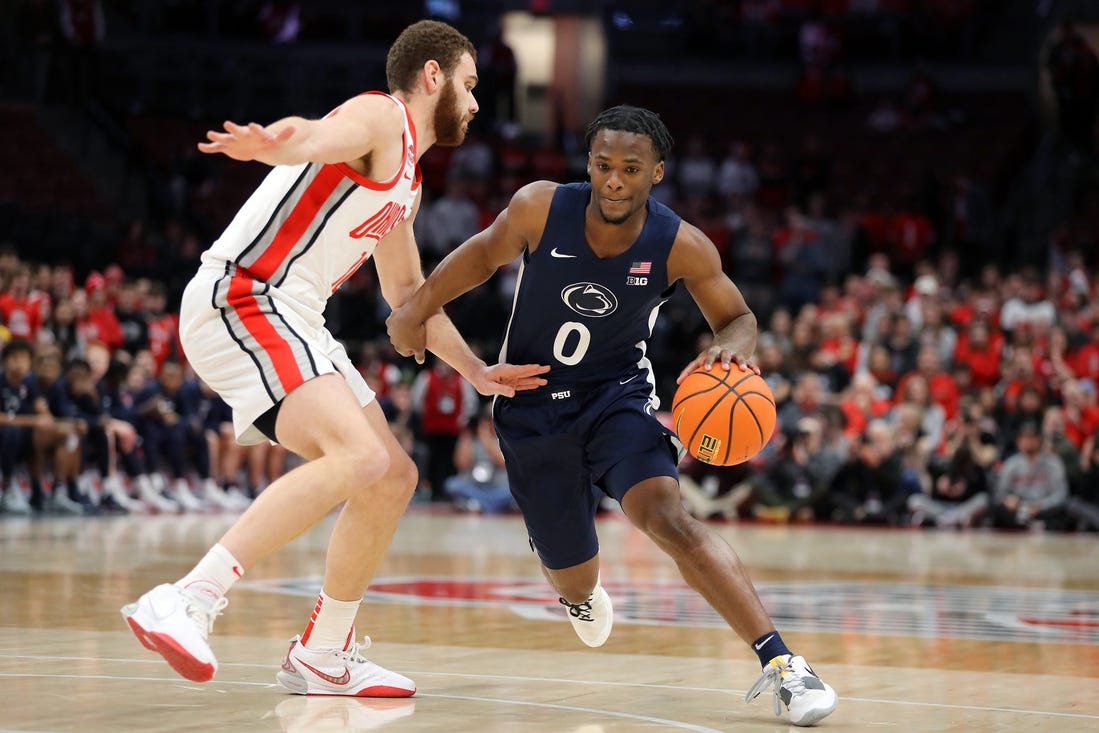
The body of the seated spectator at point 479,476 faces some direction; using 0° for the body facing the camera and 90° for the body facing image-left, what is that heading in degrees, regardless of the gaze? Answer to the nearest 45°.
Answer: approximately 0°

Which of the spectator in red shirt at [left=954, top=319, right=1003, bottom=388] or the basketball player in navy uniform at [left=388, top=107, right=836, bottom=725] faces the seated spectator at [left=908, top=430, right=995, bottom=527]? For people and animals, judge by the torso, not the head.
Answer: the spectator in red shirt

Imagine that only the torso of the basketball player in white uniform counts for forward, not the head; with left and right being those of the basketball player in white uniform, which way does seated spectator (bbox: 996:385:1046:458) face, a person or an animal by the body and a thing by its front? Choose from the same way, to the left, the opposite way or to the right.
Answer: to the right

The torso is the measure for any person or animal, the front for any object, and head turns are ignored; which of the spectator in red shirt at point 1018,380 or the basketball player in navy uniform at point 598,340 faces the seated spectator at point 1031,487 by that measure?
the spectator in red shirt

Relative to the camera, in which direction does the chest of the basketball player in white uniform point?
to the viewer's right

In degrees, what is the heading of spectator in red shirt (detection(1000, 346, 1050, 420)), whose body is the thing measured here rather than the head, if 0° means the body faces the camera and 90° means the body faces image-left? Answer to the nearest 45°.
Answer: approximately 0°

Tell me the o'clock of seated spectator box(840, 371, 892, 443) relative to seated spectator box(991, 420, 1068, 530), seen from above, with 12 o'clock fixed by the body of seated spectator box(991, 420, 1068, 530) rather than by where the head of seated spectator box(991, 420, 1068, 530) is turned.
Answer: seated spectator box(840, 371, 892, 443) is roughly at 4 o'clock from seated spectator box(991, 420, 1068, 530).

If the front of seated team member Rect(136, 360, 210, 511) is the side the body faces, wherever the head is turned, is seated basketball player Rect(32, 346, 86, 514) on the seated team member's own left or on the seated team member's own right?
on the seated team member's own right

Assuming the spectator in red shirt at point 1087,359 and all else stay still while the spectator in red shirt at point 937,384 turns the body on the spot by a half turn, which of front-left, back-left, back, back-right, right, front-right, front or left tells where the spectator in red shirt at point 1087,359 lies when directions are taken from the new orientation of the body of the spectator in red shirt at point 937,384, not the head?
right

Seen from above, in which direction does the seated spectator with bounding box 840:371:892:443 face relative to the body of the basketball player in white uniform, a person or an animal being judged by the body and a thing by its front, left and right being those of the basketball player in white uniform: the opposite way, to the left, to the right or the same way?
to the right

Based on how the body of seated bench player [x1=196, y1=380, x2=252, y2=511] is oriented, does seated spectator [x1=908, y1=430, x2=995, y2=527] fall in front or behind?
in front

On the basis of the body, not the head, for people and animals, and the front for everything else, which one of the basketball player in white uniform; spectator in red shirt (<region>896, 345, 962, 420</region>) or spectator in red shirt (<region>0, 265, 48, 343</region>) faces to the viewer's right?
the basketball player in white uniform

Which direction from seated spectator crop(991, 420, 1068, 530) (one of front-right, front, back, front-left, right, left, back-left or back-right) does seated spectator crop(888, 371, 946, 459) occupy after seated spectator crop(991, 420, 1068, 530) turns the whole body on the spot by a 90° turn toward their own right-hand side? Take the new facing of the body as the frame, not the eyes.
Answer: front-right

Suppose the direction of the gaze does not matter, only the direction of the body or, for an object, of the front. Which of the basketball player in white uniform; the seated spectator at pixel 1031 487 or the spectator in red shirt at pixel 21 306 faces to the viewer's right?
the basketball player in white uniform
